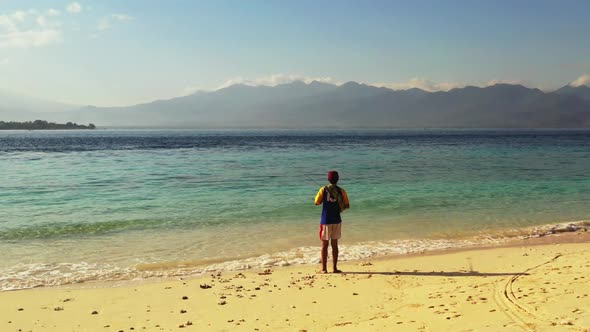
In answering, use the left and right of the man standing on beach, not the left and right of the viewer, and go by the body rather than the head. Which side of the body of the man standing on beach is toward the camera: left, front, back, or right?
back
